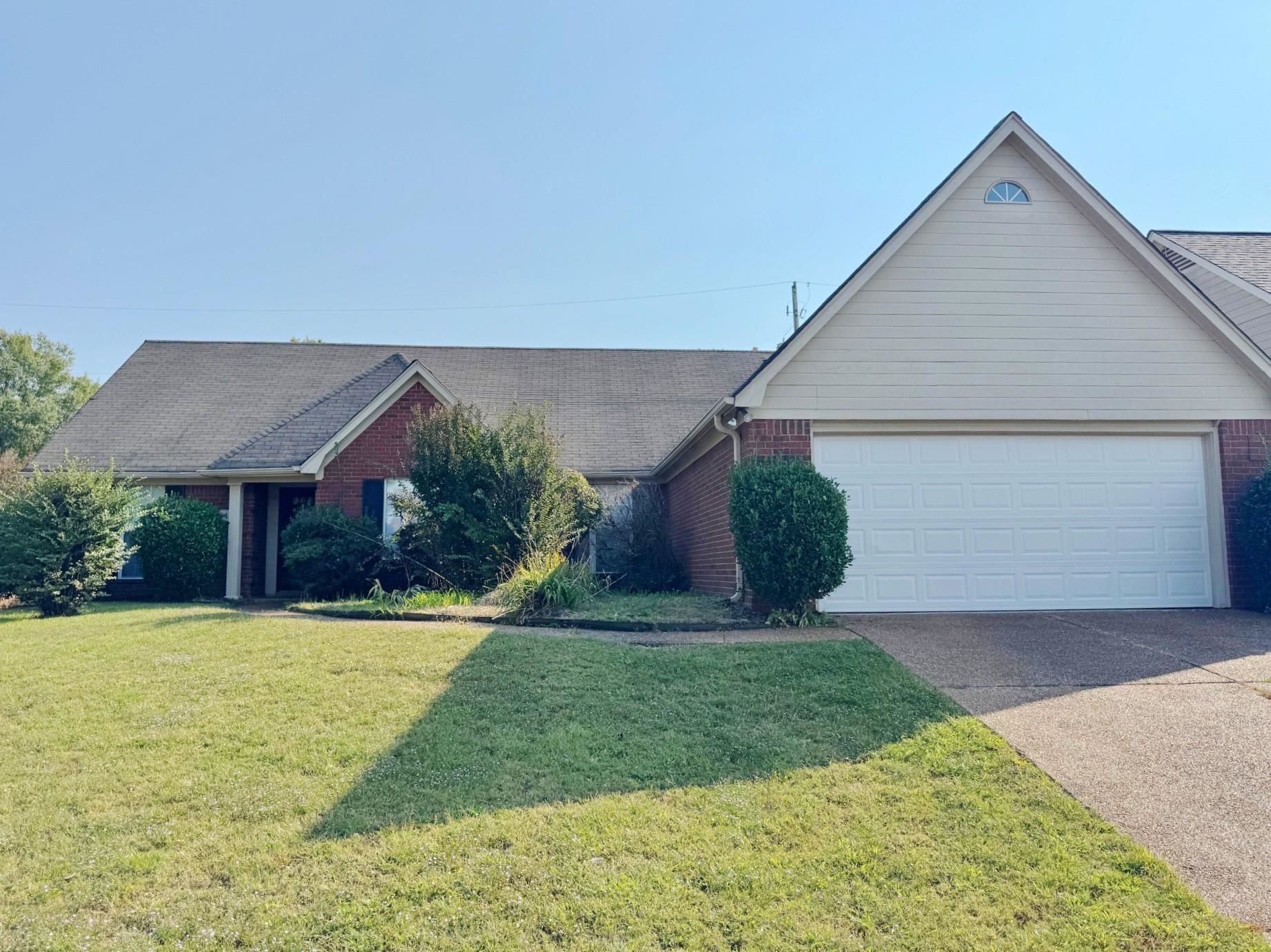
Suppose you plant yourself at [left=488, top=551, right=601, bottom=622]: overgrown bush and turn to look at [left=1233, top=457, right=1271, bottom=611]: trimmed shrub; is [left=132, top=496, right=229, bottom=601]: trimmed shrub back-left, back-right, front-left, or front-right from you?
back-left

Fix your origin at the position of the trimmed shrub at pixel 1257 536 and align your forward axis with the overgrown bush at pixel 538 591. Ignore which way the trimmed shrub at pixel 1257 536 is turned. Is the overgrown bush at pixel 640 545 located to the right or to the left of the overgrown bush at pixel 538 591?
right

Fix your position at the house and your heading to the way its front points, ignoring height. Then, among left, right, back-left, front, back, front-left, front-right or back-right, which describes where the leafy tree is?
back-right

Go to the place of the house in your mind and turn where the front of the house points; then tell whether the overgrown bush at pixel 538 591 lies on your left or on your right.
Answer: on your right

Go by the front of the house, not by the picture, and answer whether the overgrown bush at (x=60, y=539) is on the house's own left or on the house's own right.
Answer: on the house's own right

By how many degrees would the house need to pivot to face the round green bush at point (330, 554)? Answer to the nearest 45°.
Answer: approximately 90° to its right

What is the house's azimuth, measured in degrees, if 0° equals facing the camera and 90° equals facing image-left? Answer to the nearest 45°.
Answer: approximately 0°

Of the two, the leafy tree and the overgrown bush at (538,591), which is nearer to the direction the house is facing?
the overgrown bush
